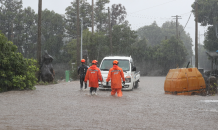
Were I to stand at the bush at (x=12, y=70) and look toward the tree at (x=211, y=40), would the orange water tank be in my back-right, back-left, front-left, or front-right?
front-right

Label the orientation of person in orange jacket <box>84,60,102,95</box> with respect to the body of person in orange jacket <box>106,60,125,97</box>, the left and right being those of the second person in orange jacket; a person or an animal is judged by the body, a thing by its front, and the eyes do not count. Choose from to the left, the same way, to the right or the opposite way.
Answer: the same way

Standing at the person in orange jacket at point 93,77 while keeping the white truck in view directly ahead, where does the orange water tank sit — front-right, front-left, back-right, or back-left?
front-right
